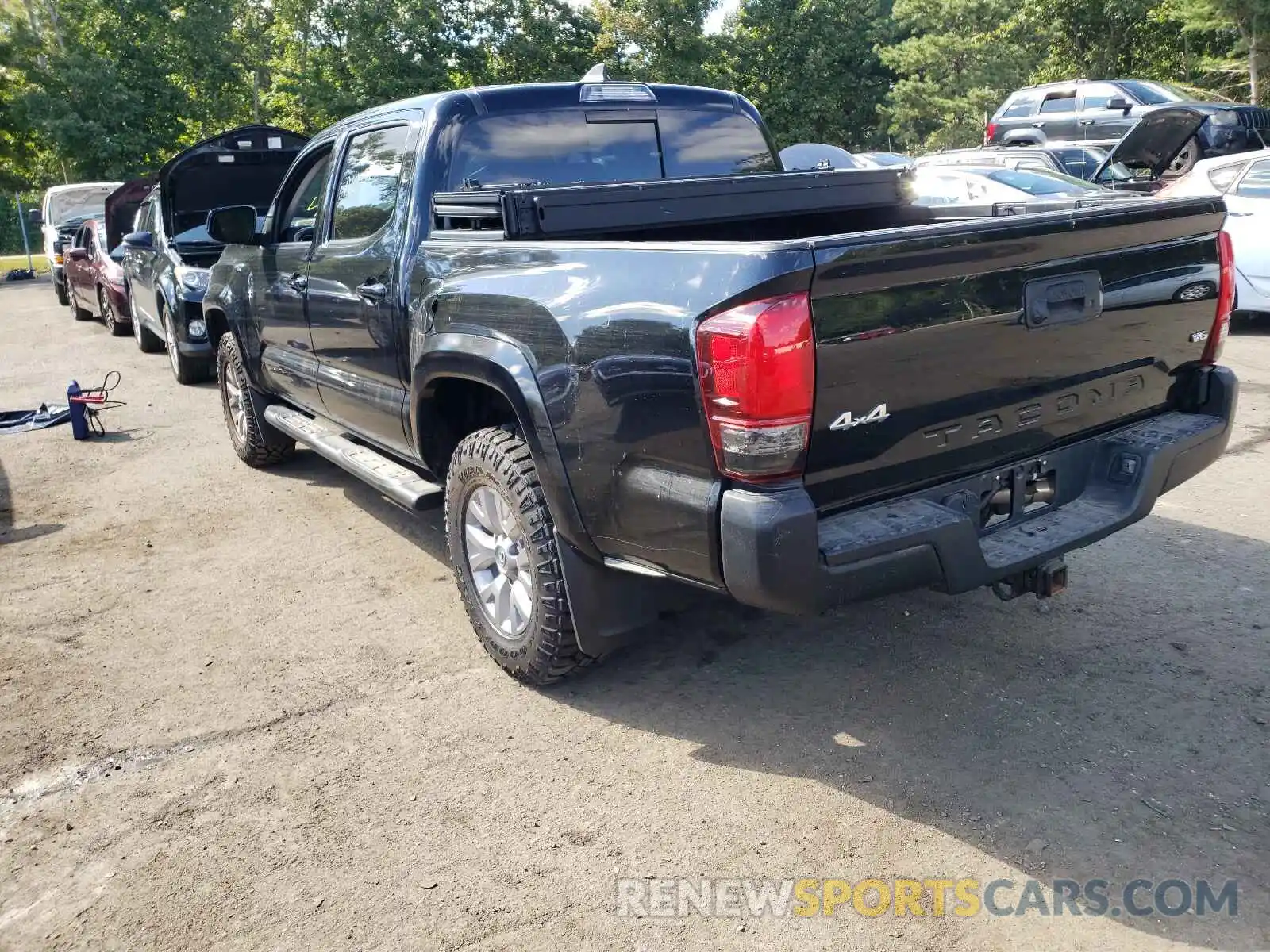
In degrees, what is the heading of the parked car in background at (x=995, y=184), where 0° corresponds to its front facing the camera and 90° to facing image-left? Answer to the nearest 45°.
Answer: approximately 315°

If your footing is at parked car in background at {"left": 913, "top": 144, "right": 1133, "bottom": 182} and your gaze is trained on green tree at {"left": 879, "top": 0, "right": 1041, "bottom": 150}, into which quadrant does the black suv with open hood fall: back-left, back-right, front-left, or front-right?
back-left

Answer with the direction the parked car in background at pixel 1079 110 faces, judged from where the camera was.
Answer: facing the viewer and to the right of the viewer

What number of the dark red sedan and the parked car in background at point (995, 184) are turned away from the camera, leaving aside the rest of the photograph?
0

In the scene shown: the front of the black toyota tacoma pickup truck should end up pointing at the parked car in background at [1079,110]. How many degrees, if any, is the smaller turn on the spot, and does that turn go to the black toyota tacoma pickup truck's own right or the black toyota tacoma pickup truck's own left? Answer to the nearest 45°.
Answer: approximately 45° to the black toyota tacoma pickup truck's own right

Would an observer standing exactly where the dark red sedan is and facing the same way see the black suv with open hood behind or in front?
in front

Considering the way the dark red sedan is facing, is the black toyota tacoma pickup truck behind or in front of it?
in front

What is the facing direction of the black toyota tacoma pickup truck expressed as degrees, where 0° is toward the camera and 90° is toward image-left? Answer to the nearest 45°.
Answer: approximately 135°

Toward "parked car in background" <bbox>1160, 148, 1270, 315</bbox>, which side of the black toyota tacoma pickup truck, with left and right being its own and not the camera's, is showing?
right

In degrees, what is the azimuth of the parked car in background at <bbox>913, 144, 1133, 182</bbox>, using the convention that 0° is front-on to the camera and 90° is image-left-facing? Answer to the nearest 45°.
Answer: approximately 315°
